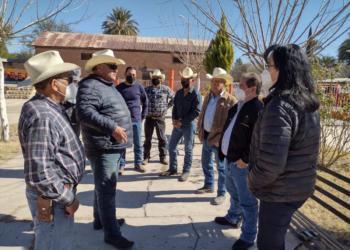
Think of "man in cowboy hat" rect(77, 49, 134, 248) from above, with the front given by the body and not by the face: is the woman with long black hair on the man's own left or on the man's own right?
on the man's own right

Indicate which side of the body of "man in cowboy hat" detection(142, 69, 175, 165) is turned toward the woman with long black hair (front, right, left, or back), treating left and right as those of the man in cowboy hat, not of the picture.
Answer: front

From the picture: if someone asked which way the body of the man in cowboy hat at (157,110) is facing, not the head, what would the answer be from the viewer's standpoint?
toward the camera

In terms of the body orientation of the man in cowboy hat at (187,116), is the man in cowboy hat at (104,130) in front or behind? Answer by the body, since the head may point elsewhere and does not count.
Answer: in front

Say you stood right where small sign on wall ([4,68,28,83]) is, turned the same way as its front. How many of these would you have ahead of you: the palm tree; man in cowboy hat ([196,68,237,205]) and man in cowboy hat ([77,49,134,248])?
2

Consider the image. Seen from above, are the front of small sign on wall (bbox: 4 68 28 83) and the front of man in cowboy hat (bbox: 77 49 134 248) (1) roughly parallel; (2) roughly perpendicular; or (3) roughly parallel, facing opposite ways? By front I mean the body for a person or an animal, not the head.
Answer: roughly perpendicular

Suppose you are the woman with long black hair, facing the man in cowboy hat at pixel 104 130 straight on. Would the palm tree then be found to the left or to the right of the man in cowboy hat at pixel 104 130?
right

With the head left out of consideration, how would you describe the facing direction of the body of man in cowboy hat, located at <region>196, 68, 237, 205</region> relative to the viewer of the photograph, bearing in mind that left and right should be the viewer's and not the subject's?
facing the viewer and to the left of the viewer

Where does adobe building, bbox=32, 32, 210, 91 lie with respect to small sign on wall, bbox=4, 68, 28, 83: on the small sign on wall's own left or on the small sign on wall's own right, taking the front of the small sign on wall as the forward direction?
on the small sign on wall's own left

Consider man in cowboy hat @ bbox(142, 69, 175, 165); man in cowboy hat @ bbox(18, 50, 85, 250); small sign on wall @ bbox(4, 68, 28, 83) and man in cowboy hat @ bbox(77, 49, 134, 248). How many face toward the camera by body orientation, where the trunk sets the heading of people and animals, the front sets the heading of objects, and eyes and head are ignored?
2

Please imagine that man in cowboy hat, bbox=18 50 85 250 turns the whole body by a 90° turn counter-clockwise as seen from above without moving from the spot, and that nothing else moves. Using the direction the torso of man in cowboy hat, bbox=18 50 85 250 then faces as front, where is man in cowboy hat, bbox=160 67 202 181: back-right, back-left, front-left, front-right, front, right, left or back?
front-right

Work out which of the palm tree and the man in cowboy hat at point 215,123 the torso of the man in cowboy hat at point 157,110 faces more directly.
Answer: the man in cowboy hat

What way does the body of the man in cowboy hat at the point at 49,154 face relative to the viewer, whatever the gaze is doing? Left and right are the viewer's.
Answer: facing to the right of the viewer

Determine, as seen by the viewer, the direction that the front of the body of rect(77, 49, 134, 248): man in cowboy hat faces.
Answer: to the viewer's right

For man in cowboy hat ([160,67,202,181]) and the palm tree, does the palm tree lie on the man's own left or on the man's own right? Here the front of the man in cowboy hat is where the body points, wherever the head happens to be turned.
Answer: on the man's own right

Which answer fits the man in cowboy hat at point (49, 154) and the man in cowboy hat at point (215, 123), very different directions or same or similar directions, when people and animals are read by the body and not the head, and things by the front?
very different directions

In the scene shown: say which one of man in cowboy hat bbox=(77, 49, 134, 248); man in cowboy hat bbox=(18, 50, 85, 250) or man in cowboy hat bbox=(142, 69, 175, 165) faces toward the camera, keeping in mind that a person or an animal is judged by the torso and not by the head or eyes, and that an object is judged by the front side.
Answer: man in cowboy hat bbox=(142, 69, 175, 165)

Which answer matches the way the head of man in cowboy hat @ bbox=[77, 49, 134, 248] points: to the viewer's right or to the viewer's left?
to the viewer's right
